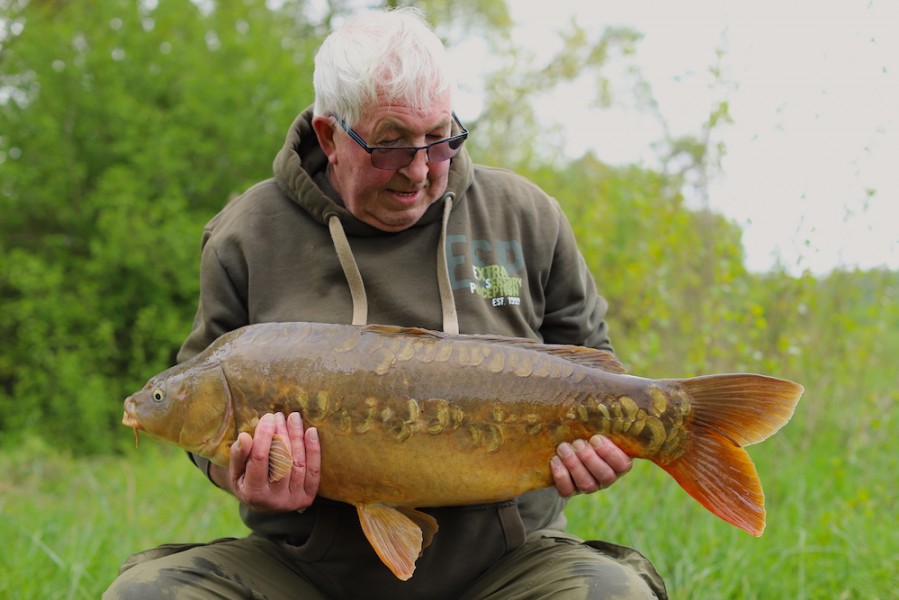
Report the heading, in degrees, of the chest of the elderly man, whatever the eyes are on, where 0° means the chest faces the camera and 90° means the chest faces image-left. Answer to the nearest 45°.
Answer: approximately 0°

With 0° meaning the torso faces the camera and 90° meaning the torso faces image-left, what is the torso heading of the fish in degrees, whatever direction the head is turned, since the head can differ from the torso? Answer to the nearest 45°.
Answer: approximately 90°
